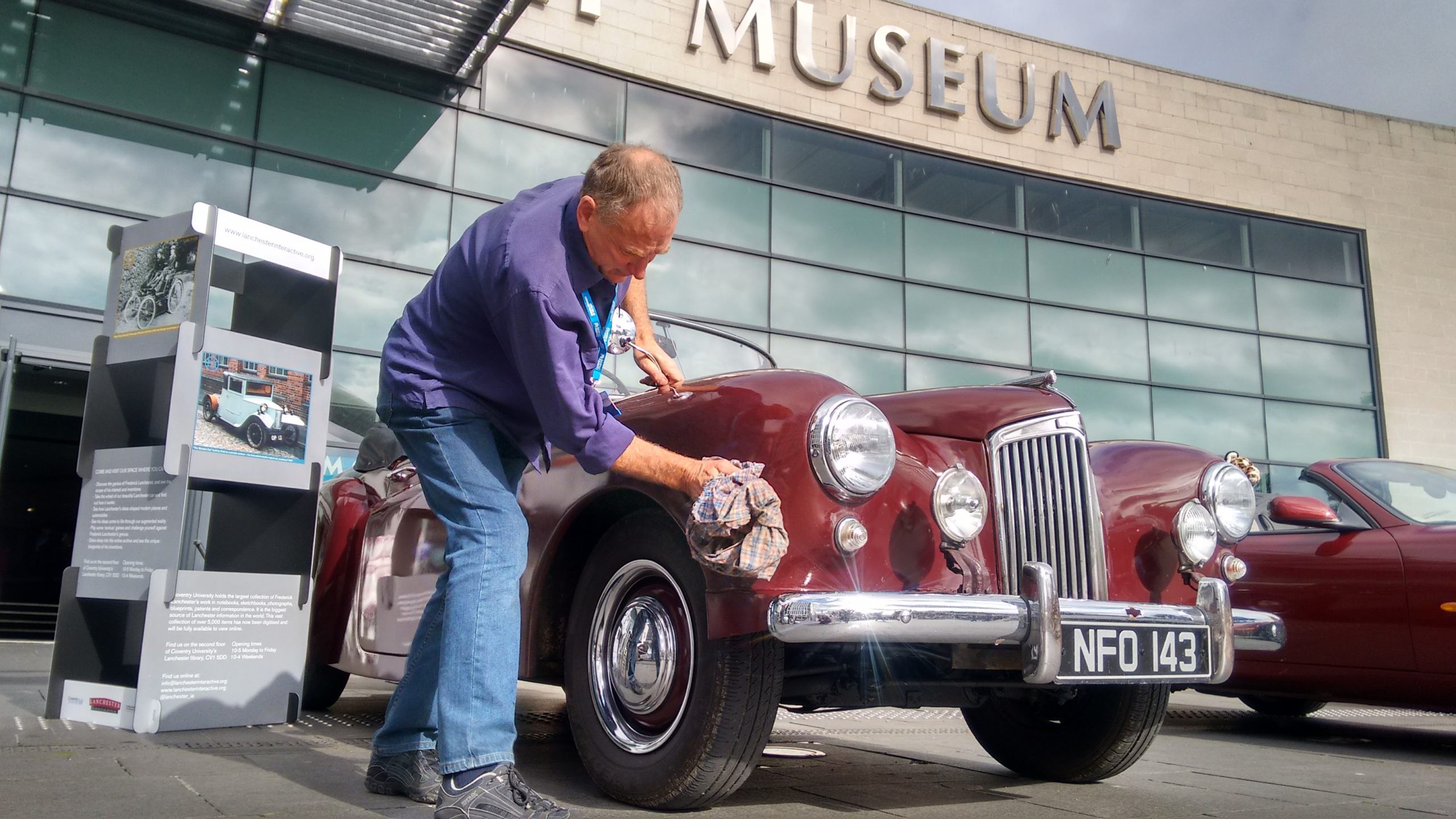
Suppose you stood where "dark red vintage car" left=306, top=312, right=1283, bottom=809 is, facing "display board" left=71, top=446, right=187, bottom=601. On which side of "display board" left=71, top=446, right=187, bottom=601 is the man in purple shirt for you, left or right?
left

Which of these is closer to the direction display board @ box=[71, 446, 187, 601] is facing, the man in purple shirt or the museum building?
the man in purple shirt

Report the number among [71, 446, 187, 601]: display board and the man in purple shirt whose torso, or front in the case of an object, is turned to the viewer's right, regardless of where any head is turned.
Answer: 1

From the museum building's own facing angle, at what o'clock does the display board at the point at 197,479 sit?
The display board is roughly at 2 o'clock from the museum building.

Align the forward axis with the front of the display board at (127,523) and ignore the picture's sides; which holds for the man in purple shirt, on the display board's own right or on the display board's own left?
on the display board's own left

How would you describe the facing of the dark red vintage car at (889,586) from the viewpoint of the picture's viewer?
facing the viewer and to the right of the viewer

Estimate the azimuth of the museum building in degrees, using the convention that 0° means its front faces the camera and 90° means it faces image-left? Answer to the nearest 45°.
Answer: approximately 315°

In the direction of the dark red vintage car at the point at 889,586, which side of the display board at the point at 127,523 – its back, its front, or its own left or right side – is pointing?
left

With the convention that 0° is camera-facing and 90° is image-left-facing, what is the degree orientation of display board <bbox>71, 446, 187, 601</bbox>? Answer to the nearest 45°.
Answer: approximately 45°

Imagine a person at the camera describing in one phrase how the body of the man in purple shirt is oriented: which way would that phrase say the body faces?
to the viewer's right

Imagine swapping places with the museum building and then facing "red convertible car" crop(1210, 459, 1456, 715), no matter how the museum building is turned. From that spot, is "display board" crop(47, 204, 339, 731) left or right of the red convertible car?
right

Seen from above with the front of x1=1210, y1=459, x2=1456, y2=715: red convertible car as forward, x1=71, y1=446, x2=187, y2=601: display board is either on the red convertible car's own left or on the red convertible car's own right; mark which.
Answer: on the red convertible car's own right

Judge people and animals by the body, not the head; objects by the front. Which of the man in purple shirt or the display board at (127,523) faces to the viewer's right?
the man in purple shirt

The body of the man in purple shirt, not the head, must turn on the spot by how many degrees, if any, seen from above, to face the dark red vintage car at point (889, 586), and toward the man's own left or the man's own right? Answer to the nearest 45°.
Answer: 0° — they already face it

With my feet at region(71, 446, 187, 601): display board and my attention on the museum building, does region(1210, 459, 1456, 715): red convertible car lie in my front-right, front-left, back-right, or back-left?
front-right

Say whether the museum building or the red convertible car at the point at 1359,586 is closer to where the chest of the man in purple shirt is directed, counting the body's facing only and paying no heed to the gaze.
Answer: the red convertible car

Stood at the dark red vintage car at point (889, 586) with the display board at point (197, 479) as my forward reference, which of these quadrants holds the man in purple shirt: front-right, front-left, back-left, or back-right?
front-left
